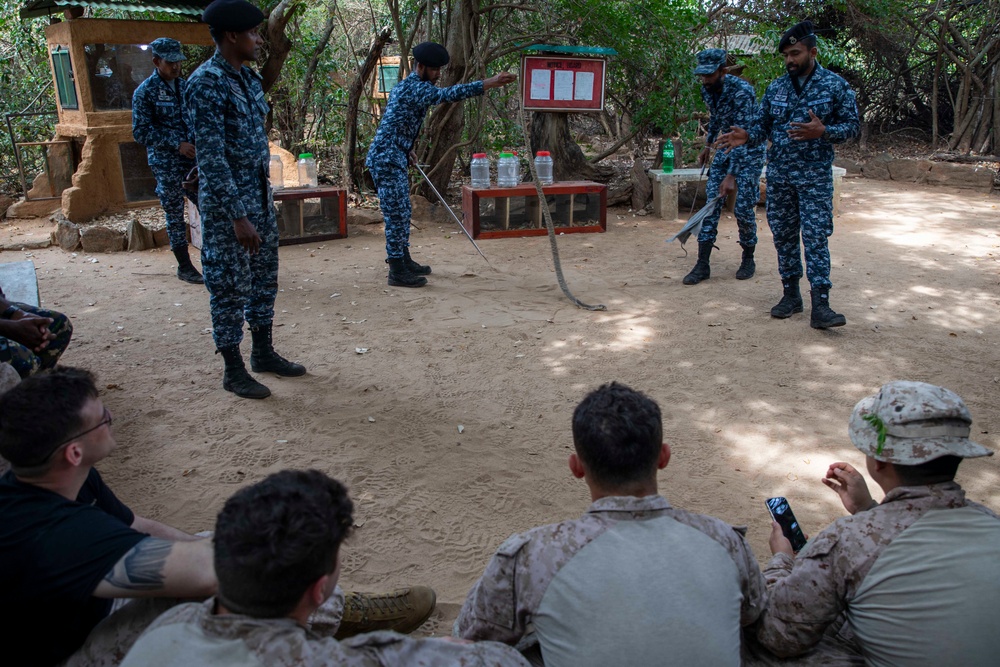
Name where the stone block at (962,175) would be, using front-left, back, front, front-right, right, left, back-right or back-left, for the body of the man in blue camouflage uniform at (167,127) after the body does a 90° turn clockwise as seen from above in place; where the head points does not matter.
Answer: back-left

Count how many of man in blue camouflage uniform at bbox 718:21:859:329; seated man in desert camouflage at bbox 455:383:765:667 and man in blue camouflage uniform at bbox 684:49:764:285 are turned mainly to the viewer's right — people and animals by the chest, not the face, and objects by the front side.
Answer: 0

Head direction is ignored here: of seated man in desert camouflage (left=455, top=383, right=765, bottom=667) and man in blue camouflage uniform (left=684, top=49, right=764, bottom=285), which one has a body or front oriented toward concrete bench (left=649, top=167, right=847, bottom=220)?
the seated man in desert camouflage

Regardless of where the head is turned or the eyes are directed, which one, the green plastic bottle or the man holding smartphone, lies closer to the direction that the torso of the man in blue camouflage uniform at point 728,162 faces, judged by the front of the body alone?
the man holding smartphone

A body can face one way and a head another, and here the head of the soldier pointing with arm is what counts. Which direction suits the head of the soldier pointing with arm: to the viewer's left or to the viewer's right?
to the viewer's right

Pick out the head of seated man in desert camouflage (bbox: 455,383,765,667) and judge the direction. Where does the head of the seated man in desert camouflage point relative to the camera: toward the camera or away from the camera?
away from the camera

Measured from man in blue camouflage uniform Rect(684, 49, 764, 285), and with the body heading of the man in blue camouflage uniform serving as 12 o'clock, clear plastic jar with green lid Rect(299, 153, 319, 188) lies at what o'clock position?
The clear plastic jar with green lid is roughly at 2 o'clock from the man in blue camouflage uniform.

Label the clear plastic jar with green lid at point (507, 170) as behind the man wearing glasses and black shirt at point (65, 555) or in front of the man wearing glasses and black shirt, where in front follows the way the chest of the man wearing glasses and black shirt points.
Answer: in front

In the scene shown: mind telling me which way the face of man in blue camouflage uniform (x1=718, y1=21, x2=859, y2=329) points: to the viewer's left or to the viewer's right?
to the viewer's left

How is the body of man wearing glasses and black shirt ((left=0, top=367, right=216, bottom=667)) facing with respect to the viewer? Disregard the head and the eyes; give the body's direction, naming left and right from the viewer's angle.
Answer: facing away from the viewer and to the right of the viewer

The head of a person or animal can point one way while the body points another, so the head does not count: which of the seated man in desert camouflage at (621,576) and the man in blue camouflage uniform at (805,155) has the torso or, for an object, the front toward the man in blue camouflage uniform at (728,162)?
the seated man in desert camouflage

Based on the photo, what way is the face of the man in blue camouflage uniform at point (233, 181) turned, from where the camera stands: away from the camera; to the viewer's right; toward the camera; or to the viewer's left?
to the viewer's right

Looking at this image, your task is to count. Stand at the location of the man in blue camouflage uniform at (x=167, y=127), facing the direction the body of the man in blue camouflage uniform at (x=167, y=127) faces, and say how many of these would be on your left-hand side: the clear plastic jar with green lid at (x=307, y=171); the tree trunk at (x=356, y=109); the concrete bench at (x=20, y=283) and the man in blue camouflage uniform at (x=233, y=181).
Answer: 2

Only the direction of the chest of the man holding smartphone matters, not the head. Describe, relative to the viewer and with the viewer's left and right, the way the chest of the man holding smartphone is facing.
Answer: facing away from the viewer and to the left of the viewer

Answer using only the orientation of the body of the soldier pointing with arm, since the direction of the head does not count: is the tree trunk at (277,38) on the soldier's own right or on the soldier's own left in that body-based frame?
on the soldier's own left

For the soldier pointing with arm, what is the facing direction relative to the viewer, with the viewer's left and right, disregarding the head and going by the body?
facing to the right of the viewer

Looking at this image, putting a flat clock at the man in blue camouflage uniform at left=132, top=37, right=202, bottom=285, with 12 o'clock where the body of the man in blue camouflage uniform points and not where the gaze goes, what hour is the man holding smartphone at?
The man holding smartphone is roughly at 1 o'clock from the man in blue camouflage uniform.

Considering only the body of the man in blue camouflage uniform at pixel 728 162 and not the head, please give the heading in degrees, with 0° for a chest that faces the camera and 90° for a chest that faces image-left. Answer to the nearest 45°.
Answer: approximately 45°

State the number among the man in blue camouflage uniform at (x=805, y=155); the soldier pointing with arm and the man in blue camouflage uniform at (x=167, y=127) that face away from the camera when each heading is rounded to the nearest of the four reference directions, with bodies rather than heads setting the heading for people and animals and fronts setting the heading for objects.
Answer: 0

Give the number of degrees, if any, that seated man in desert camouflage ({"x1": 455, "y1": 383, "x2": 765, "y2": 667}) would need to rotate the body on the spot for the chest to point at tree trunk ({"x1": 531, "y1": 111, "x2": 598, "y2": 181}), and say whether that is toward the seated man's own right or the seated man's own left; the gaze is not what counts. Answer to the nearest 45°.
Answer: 0° — they already face it

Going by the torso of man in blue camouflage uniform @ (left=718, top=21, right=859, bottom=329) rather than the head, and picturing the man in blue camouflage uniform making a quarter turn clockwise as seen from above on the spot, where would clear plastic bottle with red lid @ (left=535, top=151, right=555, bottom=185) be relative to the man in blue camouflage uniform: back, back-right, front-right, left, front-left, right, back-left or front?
front

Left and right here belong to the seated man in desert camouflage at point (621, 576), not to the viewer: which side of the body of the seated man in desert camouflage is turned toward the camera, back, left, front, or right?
back

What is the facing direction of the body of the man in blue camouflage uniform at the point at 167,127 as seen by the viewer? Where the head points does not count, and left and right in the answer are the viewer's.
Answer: facing the viewer and to the right of the viewer
